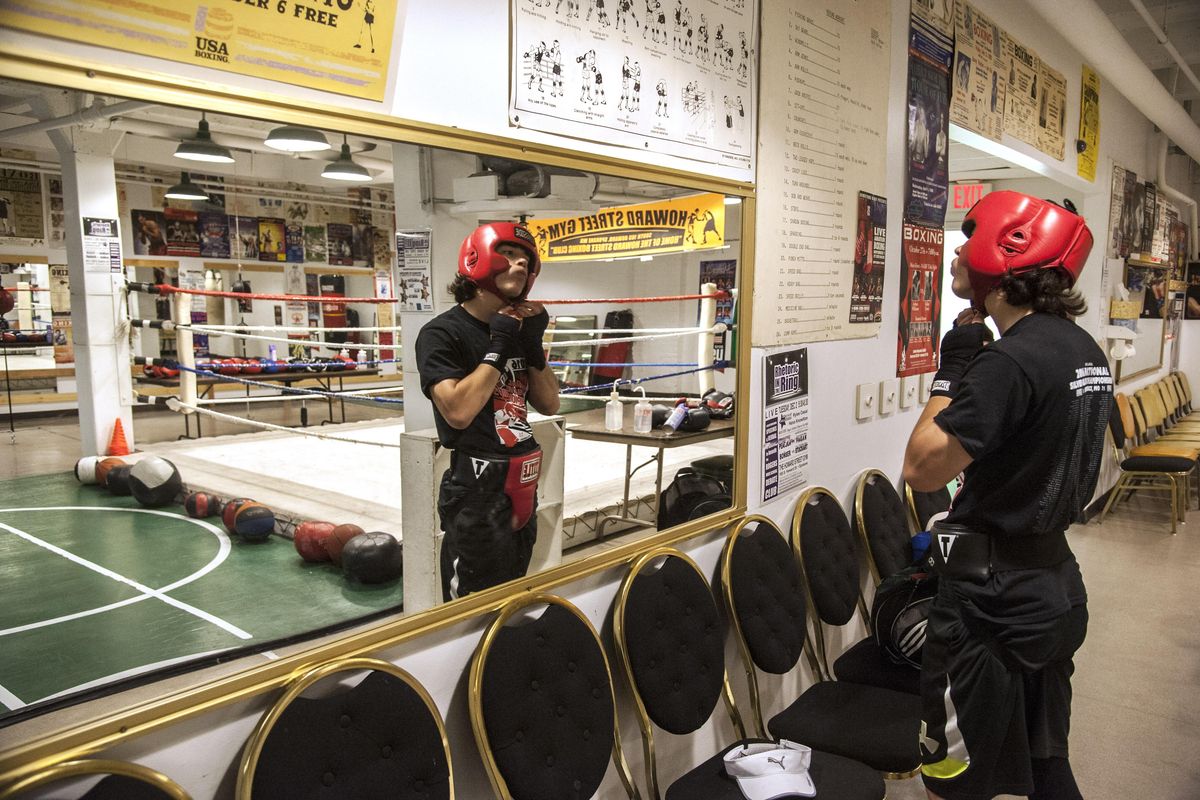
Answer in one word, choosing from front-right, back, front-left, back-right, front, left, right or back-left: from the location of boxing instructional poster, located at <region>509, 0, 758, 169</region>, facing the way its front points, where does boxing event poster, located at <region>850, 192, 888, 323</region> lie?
left

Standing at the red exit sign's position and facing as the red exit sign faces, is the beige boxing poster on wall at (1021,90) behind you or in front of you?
in front

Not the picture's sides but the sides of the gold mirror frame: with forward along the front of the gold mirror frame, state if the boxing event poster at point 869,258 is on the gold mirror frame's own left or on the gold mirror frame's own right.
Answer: on the gold mirror frame's own left

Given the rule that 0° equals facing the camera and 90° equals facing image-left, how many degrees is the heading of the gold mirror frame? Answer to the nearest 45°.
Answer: approximately 315°

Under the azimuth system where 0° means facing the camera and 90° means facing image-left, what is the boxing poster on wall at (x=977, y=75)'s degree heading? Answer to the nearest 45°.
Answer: approximately 315°

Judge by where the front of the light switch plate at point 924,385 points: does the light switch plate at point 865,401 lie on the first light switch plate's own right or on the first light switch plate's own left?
on the first light switch plate's own right

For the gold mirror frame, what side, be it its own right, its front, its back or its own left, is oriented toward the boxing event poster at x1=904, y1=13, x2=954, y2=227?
left

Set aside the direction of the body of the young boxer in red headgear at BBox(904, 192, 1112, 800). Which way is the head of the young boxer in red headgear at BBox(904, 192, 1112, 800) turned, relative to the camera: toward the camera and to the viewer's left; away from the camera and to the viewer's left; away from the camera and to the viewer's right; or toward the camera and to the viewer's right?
away from the camera and to the viewer's left

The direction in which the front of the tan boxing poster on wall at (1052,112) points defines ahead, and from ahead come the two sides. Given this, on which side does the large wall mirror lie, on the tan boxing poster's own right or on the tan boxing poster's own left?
on the tan boxing poster's own right

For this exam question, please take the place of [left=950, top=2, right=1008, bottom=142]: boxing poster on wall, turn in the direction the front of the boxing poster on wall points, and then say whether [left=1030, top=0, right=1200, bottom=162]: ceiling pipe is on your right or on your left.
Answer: on your left
